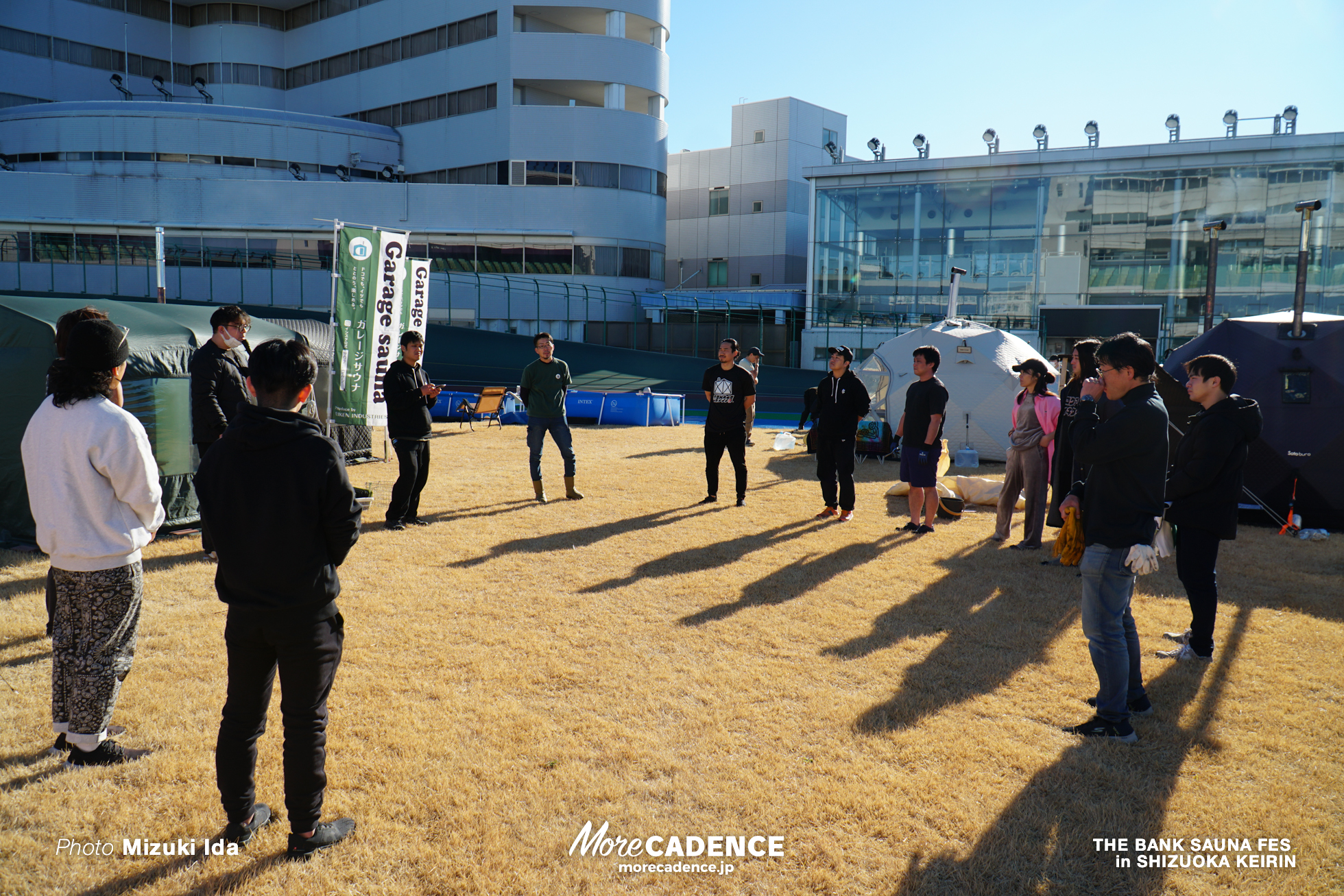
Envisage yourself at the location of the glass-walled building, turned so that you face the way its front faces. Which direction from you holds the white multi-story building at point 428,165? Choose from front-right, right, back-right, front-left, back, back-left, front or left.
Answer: right

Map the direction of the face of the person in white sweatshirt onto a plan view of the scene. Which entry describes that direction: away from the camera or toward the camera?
away from the camera

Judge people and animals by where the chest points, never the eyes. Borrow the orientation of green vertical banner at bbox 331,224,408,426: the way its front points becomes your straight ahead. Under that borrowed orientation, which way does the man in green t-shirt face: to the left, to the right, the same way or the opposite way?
the same way

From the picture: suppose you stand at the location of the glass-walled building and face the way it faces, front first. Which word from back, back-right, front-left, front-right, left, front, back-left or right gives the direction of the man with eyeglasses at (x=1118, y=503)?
front

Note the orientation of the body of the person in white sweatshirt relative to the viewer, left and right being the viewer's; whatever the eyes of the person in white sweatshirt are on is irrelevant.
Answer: facing away from the viewer and to the right of the viewer

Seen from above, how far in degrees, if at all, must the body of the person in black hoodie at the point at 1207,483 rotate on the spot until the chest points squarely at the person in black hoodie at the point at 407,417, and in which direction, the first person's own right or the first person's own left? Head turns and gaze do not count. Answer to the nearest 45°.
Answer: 0° — they already face them

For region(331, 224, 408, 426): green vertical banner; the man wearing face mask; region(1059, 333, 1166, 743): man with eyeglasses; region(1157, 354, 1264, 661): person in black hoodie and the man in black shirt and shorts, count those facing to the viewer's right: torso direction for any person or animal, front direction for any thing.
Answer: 1

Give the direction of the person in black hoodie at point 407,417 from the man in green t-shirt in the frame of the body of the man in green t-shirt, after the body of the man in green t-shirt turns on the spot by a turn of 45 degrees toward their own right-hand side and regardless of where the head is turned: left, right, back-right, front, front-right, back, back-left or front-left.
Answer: front

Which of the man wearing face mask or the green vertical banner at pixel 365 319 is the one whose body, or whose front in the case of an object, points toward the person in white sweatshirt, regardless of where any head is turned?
the green vertical banner

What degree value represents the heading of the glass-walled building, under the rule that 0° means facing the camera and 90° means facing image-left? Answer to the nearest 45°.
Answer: approximately 0°

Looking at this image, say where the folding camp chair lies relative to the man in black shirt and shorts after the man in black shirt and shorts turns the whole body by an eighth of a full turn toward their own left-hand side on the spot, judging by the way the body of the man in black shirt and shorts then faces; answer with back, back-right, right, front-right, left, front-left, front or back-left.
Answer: back-right

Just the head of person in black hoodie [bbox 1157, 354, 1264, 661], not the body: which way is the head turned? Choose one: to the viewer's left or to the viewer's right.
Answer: to the viewer's left

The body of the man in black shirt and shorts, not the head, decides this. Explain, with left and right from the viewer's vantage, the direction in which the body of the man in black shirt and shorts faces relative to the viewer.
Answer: facing the viewer and to the left of the viewer
